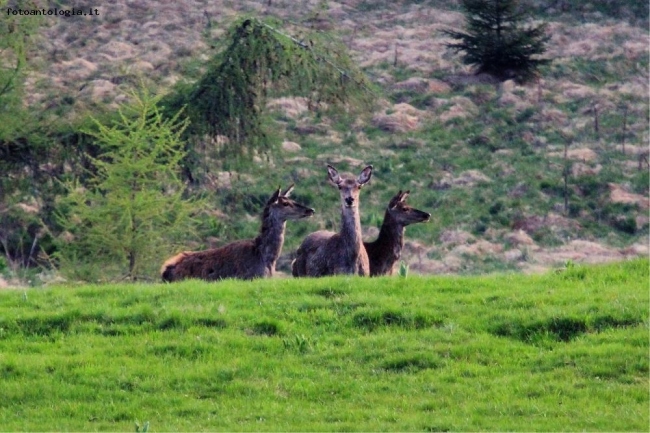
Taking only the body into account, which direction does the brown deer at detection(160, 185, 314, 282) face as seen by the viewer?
to the viewer's right

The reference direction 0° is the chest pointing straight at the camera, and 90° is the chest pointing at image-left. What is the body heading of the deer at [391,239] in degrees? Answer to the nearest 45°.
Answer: approximately 270°

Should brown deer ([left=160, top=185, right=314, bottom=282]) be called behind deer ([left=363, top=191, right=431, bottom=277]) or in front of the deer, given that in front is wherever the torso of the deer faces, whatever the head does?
behind

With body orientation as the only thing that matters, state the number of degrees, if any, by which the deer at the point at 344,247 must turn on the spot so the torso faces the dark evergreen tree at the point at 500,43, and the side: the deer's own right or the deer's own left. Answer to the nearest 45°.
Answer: approximately 135° to the deer's own left

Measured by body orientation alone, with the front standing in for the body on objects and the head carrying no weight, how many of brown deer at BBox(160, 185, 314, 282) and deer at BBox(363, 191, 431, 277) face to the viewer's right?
2

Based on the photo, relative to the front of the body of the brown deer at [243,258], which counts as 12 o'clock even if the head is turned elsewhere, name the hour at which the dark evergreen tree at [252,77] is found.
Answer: The dark evergreen tree is roughly at 9 o'clock from the brown deer.

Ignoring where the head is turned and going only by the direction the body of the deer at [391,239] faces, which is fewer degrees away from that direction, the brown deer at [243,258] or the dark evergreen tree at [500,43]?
the dark evergreen tree

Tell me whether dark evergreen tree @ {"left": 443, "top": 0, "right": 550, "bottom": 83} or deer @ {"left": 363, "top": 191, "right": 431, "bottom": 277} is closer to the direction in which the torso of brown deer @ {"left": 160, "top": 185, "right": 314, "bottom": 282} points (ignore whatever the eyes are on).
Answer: the deer
